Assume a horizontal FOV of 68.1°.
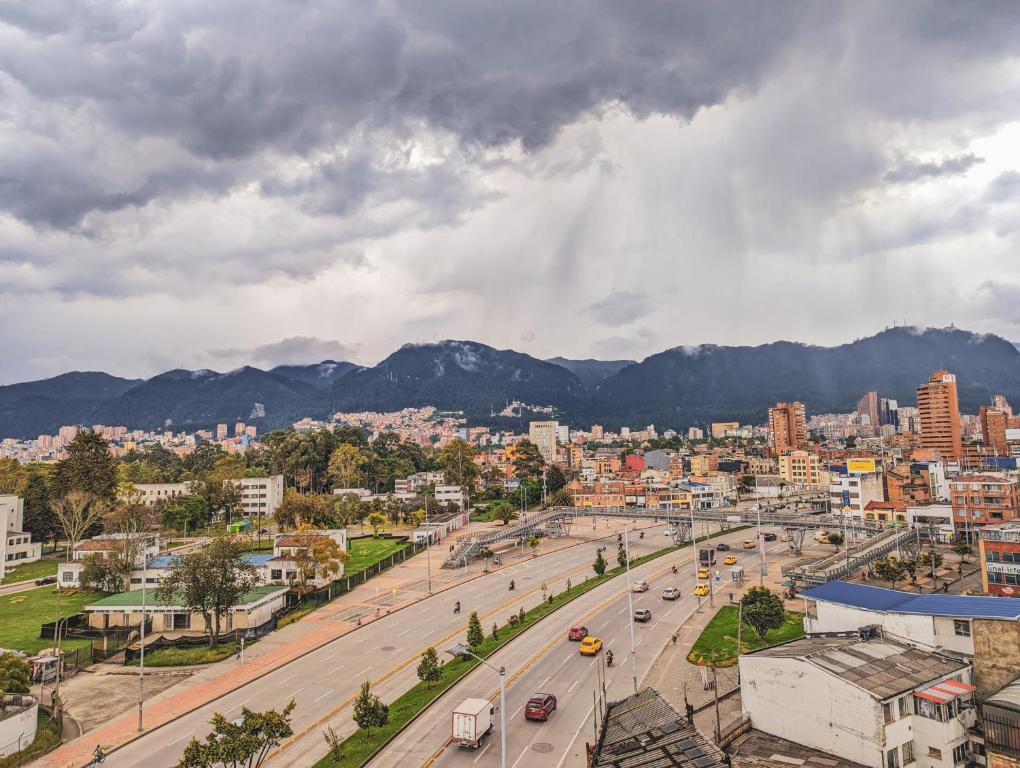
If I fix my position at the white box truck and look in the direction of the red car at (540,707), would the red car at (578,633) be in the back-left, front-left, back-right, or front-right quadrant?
front-left

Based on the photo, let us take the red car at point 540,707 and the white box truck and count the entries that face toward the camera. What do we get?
0

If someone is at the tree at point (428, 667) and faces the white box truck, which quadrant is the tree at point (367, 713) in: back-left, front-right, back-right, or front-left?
front-right

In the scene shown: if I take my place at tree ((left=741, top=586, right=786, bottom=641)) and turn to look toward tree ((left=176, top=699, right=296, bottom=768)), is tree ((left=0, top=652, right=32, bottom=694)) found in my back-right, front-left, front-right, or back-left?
front-right

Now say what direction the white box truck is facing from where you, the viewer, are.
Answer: facing away from the viewer and to the right of the viewer

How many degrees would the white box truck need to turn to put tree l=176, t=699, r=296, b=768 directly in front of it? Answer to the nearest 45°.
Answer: approximately 180°

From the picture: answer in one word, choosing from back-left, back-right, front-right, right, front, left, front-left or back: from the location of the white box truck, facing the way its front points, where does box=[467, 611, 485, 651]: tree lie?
front-left

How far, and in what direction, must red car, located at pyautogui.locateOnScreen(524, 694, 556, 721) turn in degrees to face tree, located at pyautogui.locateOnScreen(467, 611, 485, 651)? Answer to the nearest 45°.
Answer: approximately 45° to its left

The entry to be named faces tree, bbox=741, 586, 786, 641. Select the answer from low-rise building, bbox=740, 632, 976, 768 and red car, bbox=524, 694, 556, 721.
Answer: the red car

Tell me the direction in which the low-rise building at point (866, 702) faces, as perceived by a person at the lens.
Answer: facing the viewer and to the right of the viewer
